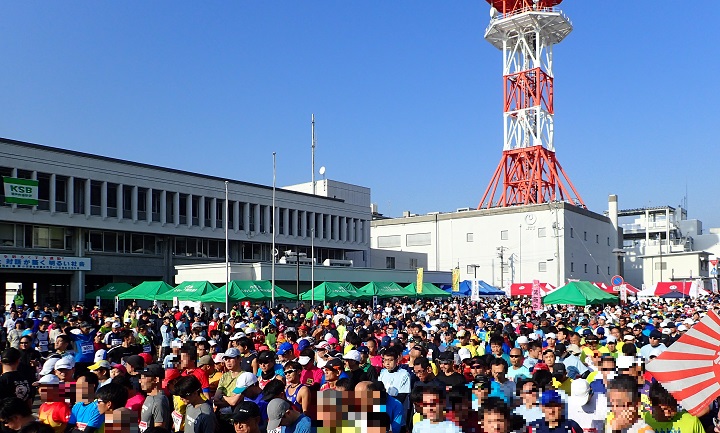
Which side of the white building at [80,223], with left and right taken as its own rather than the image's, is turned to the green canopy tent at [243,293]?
front

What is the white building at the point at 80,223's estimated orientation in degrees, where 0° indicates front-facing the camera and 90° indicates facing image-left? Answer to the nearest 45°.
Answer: approximately 315°

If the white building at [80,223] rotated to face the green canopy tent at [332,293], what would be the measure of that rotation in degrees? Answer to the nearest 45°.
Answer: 0° — it already faces it
